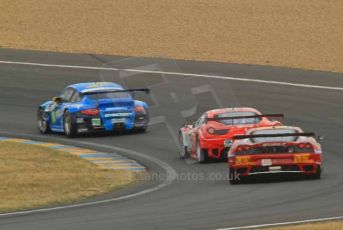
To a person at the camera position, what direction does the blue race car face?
facing away from the viewer and to the left of the viewer

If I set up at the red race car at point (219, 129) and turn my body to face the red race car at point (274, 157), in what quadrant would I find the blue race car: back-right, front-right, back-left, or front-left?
back-right

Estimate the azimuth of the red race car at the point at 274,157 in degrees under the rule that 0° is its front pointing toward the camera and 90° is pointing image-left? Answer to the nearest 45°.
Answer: approximately 180°

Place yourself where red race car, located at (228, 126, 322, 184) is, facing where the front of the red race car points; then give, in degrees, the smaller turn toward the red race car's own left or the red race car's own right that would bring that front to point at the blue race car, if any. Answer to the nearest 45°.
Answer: approximately 45° to the red race car's own left

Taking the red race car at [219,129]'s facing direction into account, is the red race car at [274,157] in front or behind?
behind

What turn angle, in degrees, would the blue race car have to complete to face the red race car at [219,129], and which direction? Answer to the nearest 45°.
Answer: approximately 180°

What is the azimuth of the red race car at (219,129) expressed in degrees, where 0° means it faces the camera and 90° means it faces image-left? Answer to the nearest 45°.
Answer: approximately 135°

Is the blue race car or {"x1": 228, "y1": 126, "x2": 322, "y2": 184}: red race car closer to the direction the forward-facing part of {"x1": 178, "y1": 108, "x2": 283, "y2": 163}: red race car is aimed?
the blue race car
